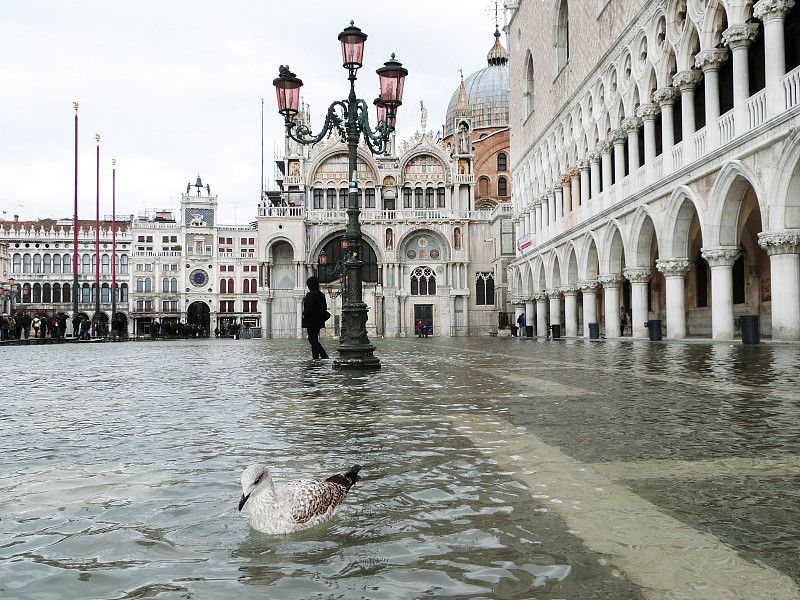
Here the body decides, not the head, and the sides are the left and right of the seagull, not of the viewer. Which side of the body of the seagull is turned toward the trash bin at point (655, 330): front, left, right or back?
back

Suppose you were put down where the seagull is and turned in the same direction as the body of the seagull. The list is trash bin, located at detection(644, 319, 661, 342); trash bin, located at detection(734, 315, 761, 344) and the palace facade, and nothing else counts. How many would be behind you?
3

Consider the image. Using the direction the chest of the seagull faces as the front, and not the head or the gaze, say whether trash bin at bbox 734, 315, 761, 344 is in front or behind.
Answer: behind

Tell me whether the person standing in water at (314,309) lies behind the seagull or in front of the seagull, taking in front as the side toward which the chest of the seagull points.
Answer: behind

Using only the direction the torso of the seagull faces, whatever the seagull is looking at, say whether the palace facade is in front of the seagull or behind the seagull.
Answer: behind

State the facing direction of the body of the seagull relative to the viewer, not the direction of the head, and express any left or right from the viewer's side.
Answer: facing the viewer and to the left of the viewer

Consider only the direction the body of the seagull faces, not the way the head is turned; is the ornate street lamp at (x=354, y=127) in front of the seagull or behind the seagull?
behind
